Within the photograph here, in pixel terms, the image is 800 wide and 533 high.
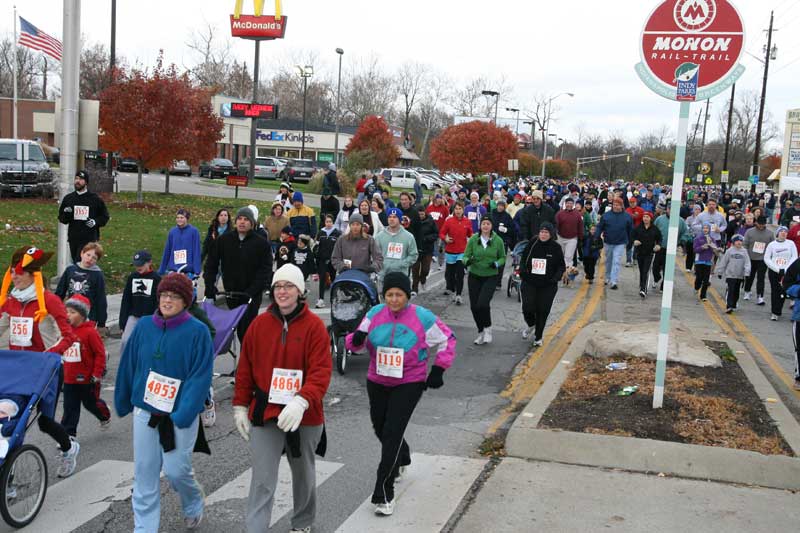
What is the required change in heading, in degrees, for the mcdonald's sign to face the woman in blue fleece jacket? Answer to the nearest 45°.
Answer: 0° — it already faces them

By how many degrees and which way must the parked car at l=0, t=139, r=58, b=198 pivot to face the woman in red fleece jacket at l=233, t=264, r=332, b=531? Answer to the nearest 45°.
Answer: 0° — it already faces them

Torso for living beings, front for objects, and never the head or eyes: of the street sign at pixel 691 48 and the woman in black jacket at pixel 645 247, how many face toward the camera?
2

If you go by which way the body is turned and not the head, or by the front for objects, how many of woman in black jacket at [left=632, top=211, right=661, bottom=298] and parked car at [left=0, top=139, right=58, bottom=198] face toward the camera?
2

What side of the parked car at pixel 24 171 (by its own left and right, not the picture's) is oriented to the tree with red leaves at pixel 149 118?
left

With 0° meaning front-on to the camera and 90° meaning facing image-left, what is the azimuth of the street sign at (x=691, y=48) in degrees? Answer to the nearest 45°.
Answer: approximately 0°

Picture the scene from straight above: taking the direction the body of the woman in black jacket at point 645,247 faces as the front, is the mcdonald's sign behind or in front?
behind

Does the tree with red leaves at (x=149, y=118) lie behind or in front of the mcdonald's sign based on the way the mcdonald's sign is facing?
in front

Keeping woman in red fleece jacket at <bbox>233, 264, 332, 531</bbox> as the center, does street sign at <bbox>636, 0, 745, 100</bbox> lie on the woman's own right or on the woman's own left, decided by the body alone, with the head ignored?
on the woman's own left

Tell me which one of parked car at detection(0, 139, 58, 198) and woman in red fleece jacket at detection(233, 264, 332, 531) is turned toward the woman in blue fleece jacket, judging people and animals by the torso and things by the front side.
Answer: the parked car

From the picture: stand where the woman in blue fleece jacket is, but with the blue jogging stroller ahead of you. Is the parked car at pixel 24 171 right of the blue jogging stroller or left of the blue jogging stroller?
right

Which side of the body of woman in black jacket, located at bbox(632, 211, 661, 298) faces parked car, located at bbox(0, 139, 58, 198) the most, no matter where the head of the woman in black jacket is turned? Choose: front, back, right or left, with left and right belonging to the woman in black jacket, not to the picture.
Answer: right

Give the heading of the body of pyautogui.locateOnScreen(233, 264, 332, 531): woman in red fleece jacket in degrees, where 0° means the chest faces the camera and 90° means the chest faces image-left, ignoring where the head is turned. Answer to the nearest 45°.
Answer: approximately 0°
